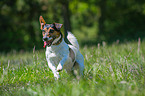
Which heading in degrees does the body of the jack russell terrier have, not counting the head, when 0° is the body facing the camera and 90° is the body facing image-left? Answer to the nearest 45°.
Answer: approximately 45°
